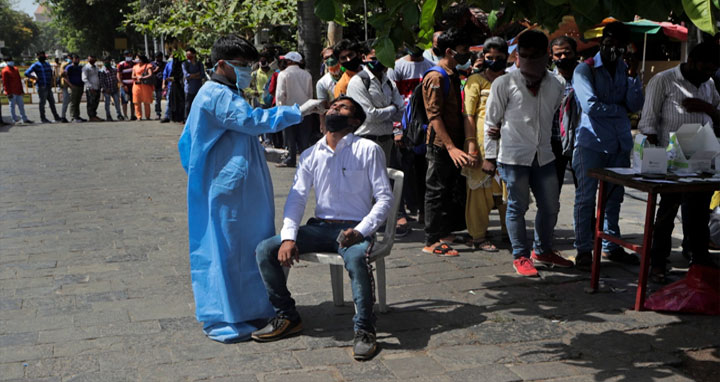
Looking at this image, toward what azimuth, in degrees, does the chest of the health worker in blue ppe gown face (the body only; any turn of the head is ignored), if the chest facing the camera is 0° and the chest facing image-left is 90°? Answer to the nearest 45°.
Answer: approximately 270°

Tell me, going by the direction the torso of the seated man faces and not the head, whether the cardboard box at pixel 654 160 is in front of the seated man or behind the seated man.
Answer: behind

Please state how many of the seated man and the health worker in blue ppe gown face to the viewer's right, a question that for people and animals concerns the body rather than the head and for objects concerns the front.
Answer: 1

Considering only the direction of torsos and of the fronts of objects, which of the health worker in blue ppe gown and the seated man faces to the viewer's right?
the health worker in blue ppe gown

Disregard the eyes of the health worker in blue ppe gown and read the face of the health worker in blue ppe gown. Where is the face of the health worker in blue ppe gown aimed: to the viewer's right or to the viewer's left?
to the viewer's right

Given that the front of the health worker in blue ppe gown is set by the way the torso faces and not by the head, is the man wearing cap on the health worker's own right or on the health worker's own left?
on the health worker's own left

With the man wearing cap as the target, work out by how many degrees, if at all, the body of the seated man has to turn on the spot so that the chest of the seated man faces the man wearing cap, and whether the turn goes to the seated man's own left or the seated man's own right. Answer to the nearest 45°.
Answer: approximately 135° to the seated man's own right
